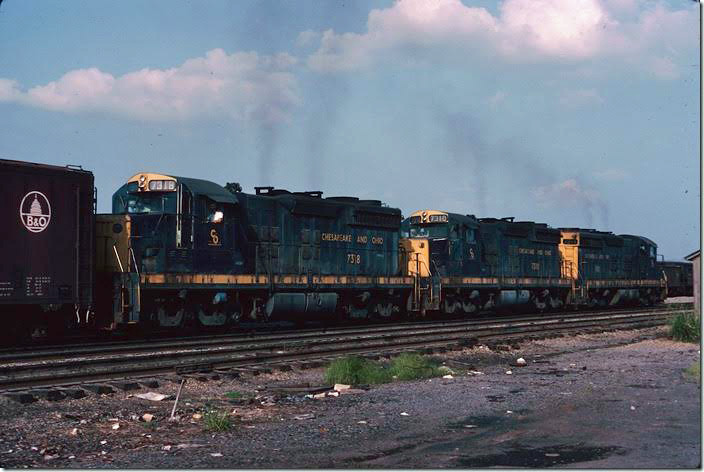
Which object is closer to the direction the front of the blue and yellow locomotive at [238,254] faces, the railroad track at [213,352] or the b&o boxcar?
the b&o boxcar

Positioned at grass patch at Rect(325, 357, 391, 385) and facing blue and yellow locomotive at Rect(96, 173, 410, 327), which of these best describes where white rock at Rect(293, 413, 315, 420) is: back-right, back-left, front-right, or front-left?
back-left

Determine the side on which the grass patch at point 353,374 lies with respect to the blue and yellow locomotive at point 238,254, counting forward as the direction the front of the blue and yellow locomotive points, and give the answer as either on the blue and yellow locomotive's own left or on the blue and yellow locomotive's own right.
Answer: on the blue and yellow locomotive's own left

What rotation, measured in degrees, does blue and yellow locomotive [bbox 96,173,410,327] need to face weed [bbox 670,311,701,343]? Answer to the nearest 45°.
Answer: approximately 135° to its left

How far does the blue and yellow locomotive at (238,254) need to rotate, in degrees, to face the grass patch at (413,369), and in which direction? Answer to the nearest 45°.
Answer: approximately 45° to its left

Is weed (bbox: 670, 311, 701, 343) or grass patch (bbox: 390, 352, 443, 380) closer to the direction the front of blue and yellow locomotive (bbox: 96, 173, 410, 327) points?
the grass patch

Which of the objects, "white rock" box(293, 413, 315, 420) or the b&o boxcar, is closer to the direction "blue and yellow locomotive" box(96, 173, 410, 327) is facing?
the b&o boxcar

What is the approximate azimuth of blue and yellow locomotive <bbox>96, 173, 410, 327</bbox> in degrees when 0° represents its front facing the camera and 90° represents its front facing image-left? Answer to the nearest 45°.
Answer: approximately 45°

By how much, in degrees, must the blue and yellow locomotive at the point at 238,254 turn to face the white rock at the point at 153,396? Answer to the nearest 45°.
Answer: approximately 45° to its left

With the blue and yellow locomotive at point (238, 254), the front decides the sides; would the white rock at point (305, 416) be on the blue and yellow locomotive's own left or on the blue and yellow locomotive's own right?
on the blue and yellow locomotive's own left
